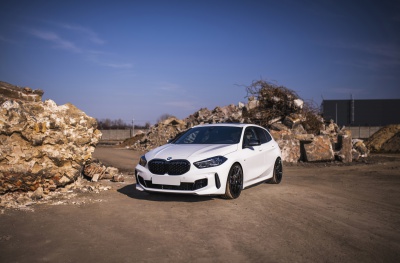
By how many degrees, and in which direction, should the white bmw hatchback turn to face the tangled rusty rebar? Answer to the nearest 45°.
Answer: approximately 135° to its right

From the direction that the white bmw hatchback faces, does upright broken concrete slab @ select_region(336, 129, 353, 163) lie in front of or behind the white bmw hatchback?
behind

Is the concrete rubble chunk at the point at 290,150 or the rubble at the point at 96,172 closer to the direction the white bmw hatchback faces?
the rubble

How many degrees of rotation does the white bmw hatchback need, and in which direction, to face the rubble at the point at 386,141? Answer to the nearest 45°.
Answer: approximately 180°

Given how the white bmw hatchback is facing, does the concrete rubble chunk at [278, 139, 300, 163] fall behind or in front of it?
behind

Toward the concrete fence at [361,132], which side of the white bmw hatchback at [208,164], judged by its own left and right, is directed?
back

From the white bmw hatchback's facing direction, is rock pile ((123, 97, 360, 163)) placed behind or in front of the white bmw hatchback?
behind

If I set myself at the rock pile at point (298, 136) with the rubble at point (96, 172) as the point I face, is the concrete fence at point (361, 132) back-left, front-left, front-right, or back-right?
back-right

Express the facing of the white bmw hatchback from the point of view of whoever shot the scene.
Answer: facing the viewer and to the left of the viewer
